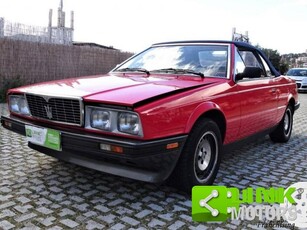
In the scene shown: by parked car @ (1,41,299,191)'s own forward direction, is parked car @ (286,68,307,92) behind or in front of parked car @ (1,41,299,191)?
behind

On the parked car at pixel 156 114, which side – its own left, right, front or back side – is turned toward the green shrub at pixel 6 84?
right

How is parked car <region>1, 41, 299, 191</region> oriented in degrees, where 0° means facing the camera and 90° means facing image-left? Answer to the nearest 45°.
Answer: approximately 45°
